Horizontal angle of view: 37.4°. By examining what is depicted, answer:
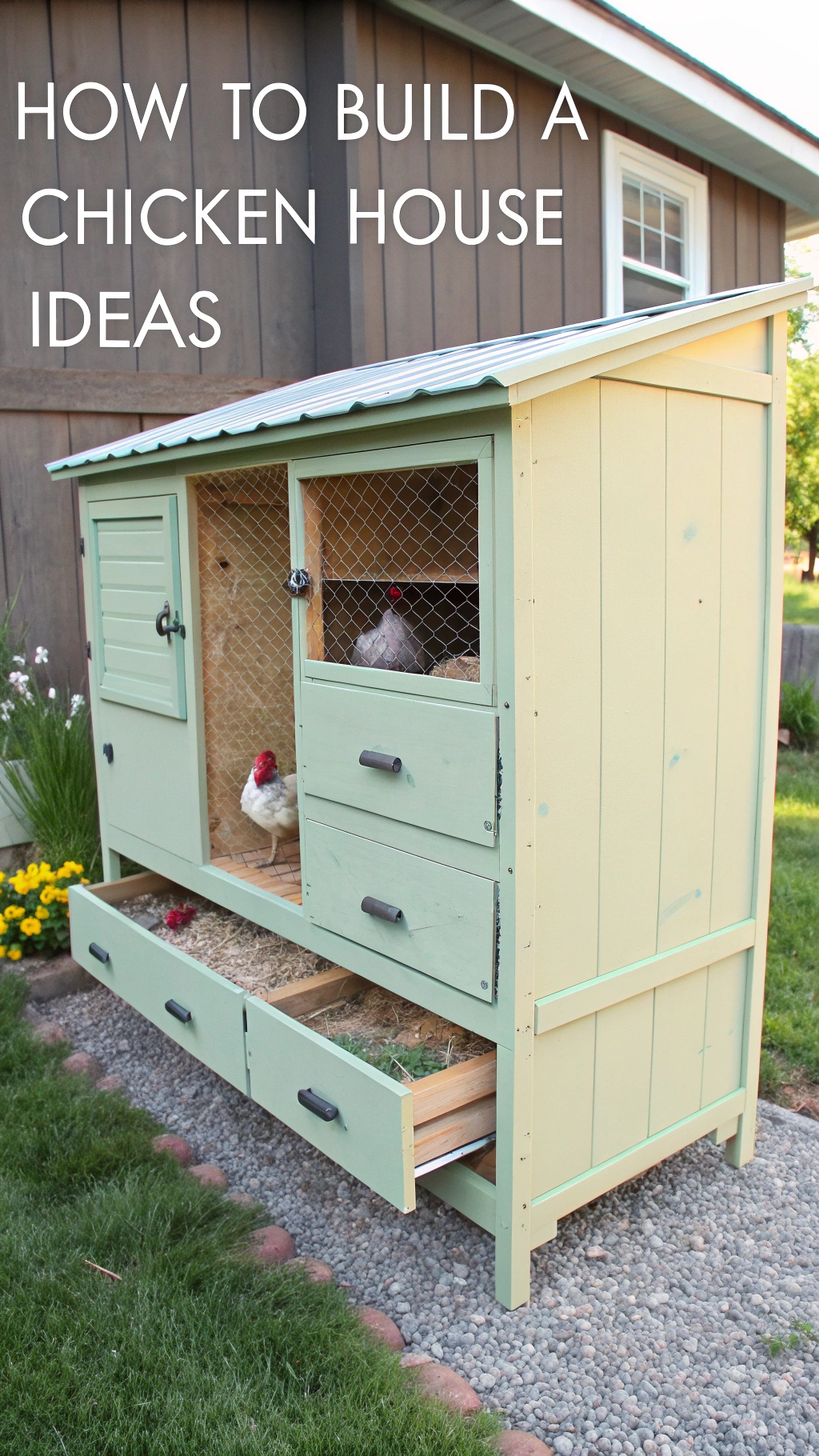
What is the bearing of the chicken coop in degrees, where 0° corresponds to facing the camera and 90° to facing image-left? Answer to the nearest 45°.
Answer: approximately 45°

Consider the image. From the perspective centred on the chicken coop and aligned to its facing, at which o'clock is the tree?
The tree is roughly at 5 o'clock from the chicken coop.

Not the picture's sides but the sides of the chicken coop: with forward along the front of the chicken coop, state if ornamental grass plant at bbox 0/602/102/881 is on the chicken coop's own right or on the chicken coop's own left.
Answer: on the chicken coop's own right
